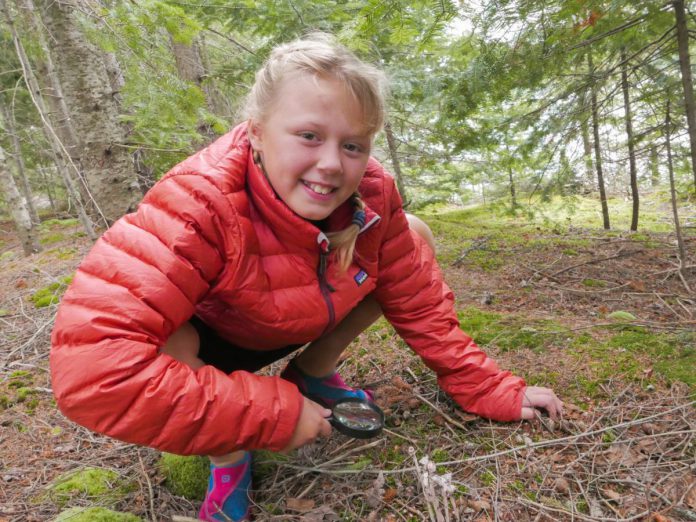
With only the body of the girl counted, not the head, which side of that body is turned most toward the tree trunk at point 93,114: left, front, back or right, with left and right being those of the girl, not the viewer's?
back

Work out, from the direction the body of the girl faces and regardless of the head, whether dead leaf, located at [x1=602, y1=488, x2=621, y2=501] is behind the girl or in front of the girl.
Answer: in front

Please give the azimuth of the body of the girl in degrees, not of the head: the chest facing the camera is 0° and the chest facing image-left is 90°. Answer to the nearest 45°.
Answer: approximately 315°

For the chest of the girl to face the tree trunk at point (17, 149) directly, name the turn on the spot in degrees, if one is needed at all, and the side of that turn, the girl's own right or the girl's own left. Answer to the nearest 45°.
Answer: approximately 180°

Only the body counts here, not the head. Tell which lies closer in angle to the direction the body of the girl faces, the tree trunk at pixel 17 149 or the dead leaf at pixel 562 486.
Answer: the dead leaf

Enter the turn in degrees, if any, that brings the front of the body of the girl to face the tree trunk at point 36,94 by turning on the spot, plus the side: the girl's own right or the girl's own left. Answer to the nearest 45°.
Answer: approximately 180°

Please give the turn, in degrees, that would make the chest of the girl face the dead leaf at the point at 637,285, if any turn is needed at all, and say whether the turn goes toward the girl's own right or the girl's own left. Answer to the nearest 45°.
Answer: approximately 90° to the girl's own left

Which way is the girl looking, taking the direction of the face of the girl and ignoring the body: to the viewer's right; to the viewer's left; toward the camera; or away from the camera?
toward the camera

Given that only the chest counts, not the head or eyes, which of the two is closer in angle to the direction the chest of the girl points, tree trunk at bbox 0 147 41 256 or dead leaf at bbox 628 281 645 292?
the dead leaf
